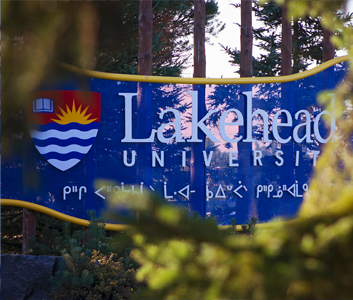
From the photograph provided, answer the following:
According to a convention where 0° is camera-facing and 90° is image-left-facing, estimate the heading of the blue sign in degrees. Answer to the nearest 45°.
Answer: approximately 0°
